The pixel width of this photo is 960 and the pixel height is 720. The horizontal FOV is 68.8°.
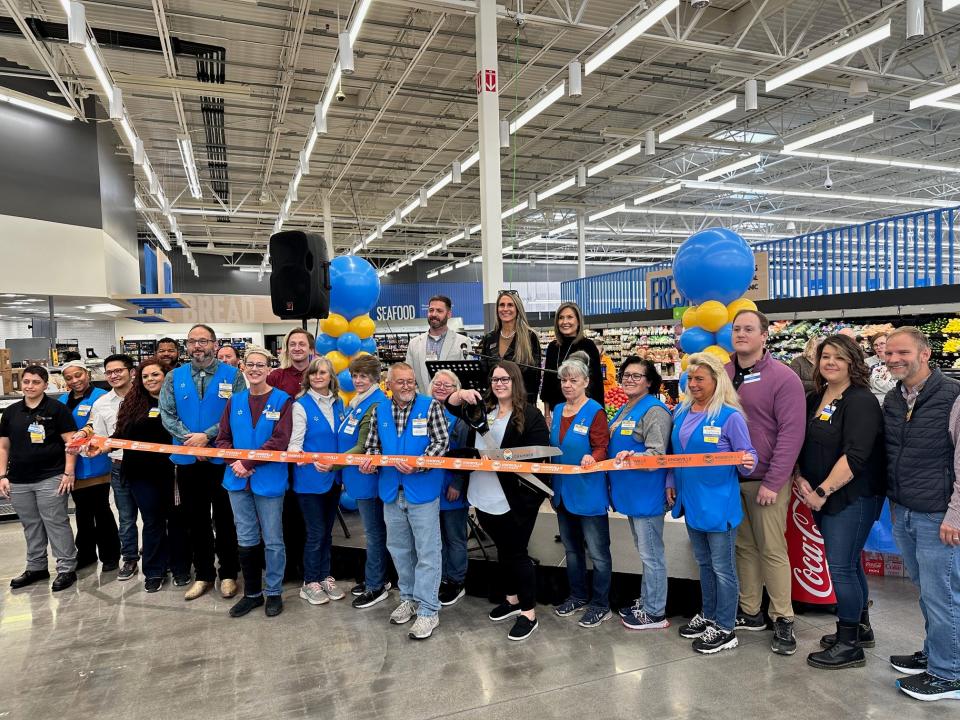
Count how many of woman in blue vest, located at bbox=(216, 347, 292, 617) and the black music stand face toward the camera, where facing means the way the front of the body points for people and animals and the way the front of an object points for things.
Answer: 1

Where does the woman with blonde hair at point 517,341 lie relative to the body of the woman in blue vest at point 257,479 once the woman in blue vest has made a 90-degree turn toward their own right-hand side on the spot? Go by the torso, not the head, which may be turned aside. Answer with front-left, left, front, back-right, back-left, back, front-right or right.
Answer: back

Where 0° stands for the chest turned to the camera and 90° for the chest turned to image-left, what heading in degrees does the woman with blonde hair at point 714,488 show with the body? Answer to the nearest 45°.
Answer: approximately 45°

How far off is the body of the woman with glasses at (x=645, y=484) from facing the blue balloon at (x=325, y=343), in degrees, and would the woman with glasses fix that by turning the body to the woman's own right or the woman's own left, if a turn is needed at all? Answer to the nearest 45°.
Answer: approximately 90° to the woman's own right

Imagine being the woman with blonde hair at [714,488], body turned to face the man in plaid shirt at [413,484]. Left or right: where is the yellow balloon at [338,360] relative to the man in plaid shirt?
right

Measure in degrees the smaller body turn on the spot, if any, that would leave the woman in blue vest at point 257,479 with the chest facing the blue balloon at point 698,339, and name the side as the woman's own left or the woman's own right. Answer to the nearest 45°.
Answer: approximately 90° to the woman's own left

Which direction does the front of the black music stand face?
away from the camera

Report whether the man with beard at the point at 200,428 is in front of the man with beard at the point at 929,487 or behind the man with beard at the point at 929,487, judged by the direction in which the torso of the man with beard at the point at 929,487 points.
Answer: in front

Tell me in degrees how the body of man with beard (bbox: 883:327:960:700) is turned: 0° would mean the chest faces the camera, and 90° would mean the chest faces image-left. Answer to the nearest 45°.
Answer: approximately 45°

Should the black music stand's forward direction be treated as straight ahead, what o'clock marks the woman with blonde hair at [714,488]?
The woman with blonde hair is roughly at 4 o'clock from the black music stand.

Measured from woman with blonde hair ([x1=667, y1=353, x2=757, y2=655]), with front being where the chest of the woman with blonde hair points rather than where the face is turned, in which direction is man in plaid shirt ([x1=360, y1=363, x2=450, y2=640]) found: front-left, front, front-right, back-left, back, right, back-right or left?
front-right

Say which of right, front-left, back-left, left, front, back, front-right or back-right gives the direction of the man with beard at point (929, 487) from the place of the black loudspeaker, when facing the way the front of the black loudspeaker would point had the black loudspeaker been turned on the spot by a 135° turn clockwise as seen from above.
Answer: back-right
